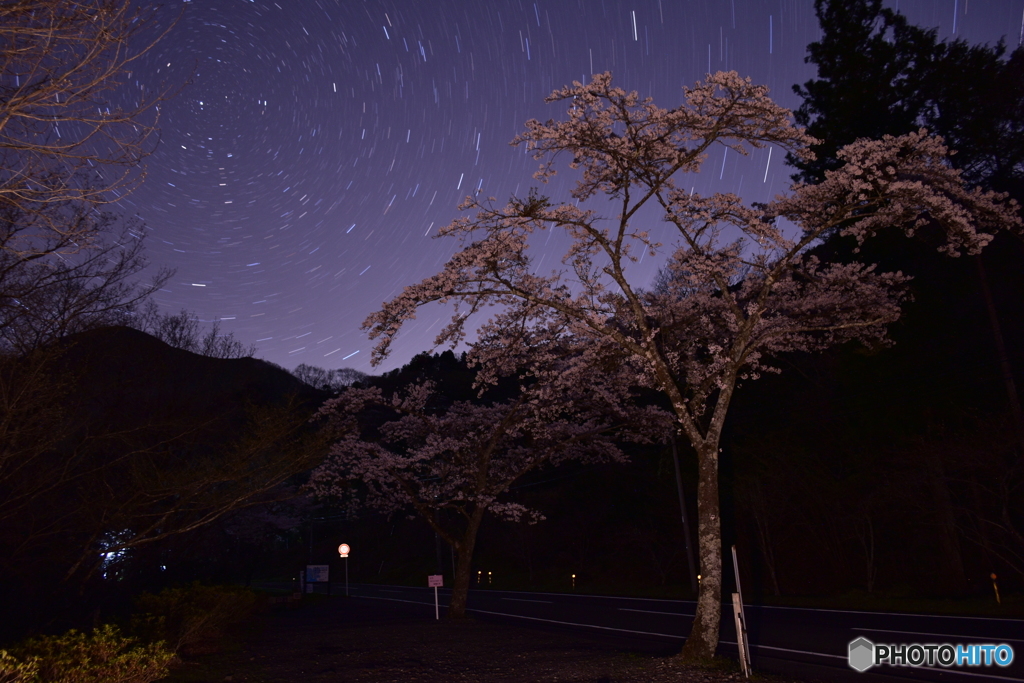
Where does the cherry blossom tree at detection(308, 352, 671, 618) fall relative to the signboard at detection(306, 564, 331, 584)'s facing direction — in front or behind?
in front

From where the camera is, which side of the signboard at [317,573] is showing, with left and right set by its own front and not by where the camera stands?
front

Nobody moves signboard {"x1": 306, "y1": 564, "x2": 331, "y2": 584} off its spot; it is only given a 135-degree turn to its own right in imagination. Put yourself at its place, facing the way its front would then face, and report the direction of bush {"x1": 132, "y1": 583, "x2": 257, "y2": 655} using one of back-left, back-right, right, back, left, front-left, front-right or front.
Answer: back-left

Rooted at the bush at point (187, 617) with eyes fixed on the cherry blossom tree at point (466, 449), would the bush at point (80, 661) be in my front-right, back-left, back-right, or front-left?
back-right

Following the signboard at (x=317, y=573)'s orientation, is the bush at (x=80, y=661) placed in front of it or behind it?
in front
